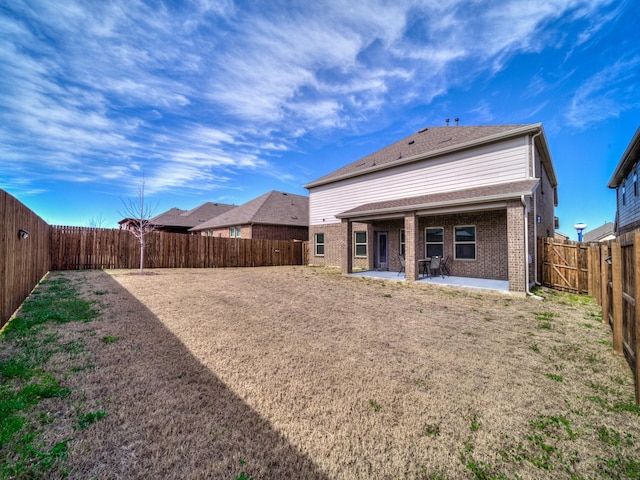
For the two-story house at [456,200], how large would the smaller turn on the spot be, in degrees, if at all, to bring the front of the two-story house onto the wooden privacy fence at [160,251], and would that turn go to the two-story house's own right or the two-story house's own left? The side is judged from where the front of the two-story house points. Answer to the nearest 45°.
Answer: approximately 135° to the two-story house's own left

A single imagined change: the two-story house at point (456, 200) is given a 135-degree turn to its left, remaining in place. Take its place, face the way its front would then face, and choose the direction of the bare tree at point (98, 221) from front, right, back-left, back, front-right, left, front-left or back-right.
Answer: front

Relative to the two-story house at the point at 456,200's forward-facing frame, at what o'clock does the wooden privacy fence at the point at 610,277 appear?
The wooden privacy fence is roughly at 4 o'clock from the two-story house.

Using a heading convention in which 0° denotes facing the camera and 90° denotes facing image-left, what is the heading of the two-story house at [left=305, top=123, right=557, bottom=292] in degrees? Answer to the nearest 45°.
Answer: approximately 225°

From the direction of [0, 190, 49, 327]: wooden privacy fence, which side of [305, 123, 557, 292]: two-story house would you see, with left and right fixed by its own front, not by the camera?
back

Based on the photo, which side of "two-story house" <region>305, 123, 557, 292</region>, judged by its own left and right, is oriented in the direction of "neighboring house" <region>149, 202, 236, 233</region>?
left

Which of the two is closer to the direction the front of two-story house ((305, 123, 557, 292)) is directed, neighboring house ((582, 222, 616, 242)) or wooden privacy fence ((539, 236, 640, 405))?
the neighboring house

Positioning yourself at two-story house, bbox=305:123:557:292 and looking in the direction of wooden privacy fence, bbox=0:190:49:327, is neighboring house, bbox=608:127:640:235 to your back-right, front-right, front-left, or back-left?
back-left

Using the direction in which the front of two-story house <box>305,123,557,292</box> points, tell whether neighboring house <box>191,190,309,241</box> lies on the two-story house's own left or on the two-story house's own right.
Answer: on the two-story house's own left

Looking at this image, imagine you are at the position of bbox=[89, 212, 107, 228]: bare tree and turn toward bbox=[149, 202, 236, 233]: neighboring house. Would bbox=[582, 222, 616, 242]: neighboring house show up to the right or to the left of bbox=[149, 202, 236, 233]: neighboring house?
right
